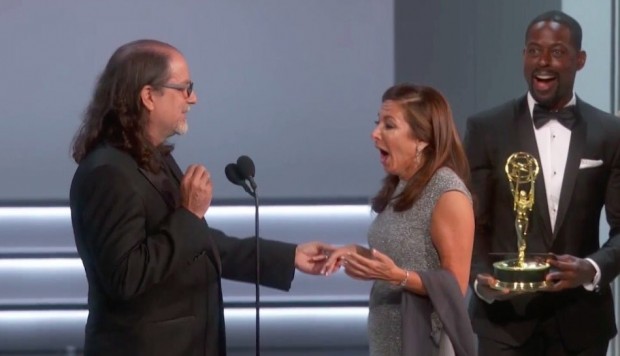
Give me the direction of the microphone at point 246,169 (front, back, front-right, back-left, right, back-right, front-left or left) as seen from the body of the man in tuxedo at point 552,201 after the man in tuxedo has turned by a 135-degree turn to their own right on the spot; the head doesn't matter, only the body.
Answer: left

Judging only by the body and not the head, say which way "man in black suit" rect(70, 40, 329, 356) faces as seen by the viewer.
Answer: to the viewer's right

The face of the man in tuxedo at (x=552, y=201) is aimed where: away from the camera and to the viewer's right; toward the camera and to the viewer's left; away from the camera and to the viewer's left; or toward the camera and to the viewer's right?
toward the camera and to the viewer's left

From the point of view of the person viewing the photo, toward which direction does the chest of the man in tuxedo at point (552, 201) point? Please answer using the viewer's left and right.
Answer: facing the viewer

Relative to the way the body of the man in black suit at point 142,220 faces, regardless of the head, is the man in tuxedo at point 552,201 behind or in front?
in front

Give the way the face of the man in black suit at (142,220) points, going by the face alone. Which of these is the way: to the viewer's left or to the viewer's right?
to the viewer's right

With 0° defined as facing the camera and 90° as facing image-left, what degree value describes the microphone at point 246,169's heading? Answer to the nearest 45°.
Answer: approximately 90°

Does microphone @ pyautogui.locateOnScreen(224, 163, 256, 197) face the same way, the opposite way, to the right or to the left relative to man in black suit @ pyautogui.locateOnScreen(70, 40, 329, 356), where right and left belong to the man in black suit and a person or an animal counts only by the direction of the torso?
the opposite way

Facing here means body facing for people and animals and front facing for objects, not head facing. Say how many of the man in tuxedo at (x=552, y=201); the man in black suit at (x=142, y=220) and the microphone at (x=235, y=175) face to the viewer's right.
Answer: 1

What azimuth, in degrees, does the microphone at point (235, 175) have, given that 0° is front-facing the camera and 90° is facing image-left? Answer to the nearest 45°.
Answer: approximately 90°

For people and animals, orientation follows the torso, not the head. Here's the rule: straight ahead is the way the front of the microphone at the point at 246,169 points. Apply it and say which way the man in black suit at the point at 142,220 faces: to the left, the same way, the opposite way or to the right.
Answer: the opposite way
